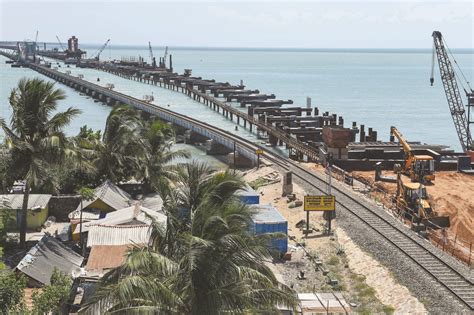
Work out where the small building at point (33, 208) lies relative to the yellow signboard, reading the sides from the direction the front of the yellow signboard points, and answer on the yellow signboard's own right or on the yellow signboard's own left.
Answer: on the yellow signboard's own right

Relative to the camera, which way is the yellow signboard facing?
toward the camera

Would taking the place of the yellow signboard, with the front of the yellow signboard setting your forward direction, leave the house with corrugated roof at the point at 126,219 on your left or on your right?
on your right

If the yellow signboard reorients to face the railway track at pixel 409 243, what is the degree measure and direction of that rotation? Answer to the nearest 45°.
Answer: approximately 45° to its left

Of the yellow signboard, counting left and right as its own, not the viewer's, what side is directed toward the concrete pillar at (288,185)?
back

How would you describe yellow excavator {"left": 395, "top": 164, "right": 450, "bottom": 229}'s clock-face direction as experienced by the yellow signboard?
The yellow excavator is roughly at 8 o'clock from the yellow signboard.

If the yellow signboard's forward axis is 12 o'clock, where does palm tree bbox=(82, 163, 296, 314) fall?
The palm tree is roughly at 12 o'clock from the yellow signboard.
